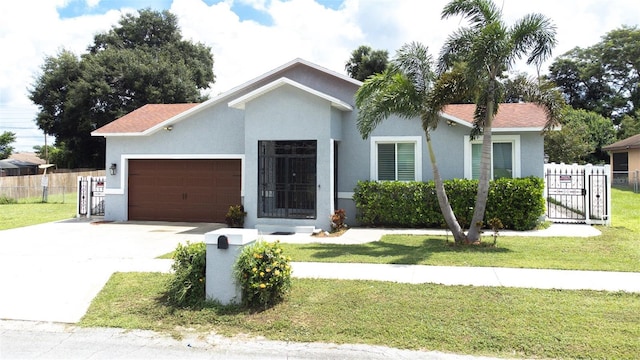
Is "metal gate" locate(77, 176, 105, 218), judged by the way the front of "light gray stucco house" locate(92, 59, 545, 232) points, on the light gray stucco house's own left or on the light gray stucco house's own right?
on the light gray stucco house's own right

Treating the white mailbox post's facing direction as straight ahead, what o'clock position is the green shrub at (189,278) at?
The green shrub is roughly at 4 o'clock from the white mailbox post.

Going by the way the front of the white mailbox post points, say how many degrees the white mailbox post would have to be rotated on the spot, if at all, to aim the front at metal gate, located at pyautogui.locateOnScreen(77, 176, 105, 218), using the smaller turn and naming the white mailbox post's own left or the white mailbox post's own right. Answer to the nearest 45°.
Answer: approximately 135° to the white mailbox post's own right

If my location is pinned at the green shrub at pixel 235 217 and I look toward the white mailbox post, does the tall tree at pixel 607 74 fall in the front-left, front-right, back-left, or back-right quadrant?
back-left

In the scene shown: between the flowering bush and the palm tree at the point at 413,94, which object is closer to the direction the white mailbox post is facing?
the flowering bush

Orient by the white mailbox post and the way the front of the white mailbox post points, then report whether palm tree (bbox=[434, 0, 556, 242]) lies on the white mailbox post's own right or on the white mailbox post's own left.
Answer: on the white mailbox post's own left

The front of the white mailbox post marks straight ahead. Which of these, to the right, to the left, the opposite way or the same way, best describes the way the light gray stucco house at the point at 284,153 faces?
the same way

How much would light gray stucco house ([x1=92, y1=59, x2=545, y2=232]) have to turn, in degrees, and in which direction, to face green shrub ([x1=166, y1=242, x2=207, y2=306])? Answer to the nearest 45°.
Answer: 0° — it already faces it

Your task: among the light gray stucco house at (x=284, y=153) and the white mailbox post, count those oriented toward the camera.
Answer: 2

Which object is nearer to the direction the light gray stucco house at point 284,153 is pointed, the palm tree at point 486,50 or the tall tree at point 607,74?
the palm tree

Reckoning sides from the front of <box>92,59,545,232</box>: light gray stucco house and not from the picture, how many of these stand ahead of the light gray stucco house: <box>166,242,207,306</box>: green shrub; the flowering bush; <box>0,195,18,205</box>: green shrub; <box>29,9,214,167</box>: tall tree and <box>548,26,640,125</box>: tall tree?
2

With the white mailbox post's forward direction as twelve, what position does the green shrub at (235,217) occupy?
The green shrub is roughly at 6 o'clock from the white mailbox post.

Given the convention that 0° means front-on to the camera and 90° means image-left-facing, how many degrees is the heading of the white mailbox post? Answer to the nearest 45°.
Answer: approximately 0°

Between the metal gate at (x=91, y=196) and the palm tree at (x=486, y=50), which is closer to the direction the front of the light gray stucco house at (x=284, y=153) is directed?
the palm tree

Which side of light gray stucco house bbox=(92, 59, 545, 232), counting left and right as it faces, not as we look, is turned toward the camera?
front

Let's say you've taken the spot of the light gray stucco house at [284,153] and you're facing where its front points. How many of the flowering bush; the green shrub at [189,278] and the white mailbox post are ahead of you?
3

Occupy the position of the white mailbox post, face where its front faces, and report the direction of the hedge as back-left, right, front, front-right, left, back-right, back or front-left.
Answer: back-left

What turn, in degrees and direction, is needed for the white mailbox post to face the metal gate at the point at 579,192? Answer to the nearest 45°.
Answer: approximately 135° to its left

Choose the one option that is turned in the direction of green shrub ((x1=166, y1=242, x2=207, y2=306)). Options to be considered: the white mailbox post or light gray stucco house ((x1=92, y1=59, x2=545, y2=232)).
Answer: the light gray stucco house
